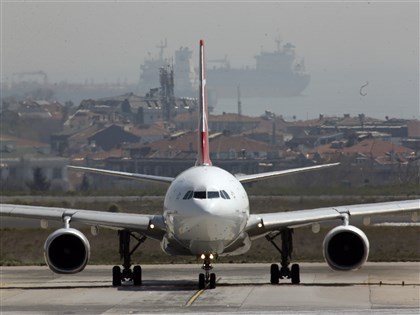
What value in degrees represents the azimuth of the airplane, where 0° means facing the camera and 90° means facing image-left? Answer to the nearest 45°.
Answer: approximately 0°
